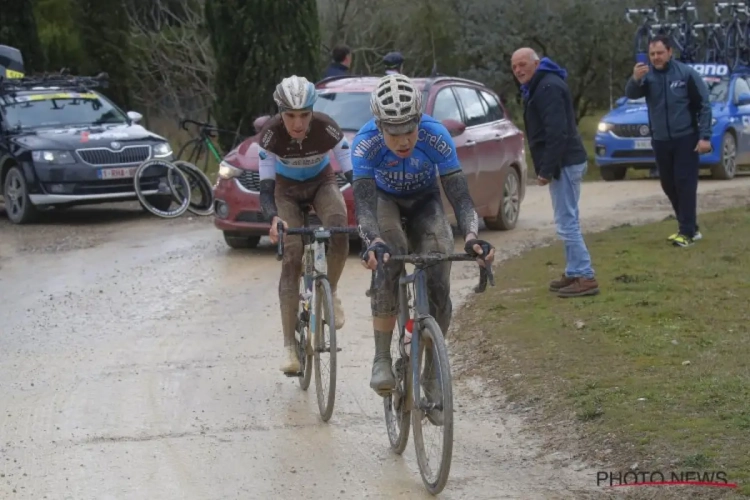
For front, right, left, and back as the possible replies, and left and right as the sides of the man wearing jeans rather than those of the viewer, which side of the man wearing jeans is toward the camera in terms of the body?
left

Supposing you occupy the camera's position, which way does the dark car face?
facing the viewer and to the right of the viewer

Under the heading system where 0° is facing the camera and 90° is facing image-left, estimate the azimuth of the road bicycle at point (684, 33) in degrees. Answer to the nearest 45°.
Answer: approximately 45°

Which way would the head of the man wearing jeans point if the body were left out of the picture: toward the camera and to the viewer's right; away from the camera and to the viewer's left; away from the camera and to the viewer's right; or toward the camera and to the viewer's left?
toward the camera and to the viewer's left

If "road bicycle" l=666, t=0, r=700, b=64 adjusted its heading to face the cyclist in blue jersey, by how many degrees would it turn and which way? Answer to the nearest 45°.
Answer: approximately 45° to its left

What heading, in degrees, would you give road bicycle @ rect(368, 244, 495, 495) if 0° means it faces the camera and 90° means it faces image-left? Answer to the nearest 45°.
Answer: approximately 0°

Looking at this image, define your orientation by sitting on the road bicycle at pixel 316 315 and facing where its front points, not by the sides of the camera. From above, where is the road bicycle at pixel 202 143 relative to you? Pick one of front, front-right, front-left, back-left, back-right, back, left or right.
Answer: back
